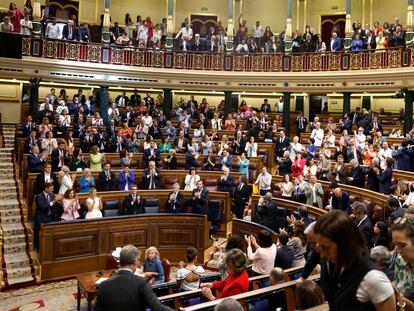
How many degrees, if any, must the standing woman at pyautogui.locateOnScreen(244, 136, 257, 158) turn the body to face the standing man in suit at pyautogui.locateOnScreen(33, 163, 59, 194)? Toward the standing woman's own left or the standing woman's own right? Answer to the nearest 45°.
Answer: approximately 45° to the standing woman's own right

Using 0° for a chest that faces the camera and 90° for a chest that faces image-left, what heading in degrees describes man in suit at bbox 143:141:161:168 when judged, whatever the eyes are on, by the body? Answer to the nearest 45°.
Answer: approximately 0°

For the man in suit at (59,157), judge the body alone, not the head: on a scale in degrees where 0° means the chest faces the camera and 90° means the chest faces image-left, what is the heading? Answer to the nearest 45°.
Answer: approximately 315°

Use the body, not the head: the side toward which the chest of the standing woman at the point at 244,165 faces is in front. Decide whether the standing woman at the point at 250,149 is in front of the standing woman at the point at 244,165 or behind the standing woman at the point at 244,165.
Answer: behind

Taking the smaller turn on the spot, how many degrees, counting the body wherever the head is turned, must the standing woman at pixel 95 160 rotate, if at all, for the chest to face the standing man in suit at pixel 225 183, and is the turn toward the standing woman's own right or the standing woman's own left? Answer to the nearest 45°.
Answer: approximately 45° to the standing woman's own left

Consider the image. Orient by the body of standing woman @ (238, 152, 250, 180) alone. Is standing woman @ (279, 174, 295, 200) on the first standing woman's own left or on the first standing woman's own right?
on the first standing woman's own left

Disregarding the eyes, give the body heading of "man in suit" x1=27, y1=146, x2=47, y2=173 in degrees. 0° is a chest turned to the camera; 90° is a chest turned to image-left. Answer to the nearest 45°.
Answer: approximately 315°
